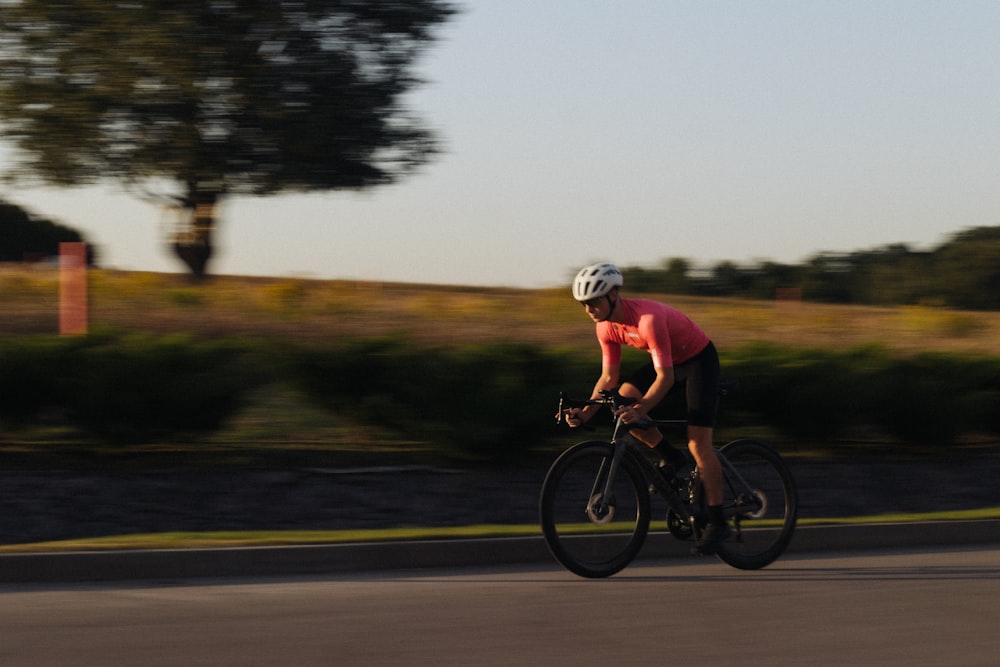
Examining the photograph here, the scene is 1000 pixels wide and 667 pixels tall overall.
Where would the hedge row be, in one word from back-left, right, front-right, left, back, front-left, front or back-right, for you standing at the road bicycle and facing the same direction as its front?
right

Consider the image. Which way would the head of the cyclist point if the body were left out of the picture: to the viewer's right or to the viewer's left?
to the viewer's left

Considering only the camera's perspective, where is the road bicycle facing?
facing the viewer and to the left of the viewer

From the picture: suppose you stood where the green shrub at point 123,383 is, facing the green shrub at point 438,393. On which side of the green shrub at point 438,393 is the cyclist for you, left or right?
right

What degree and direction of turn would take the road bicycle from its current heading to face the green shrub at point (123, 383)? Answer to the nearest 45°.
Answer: approximately 90° to its right
